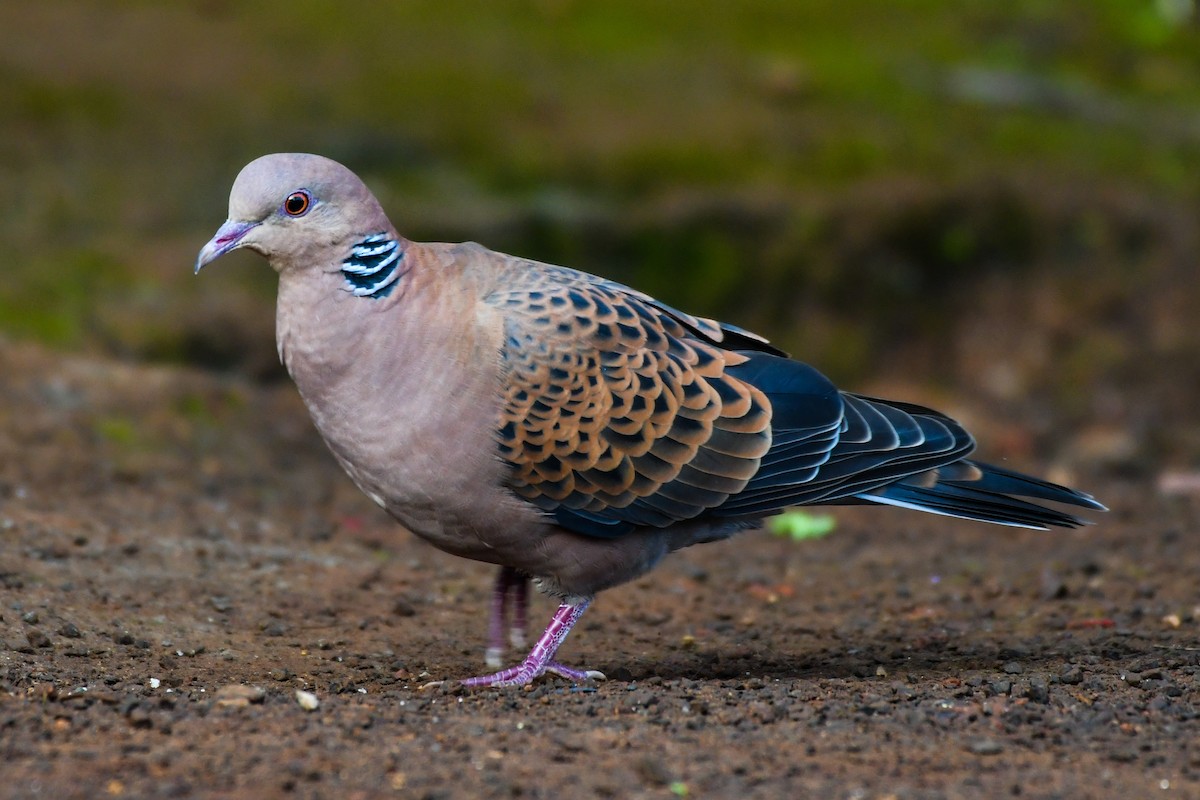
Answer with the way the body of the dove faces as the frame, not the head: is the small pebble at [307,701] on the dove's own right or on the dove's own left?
on the dove's own left

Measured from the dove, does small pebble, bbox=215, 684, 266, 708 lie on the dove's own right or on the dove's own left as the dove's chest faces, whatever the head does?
on the dove's own left

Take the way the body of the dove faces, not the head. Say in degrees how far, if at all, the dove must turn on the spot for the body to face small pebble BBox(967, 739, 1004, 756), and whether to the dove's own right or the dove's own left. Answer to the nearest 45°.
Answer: approximately 135° to the dove's own left

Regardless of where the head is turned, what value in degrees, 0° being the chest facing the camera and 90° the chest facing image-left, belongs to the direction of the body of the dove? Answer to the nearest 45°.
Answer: approximately 90°
